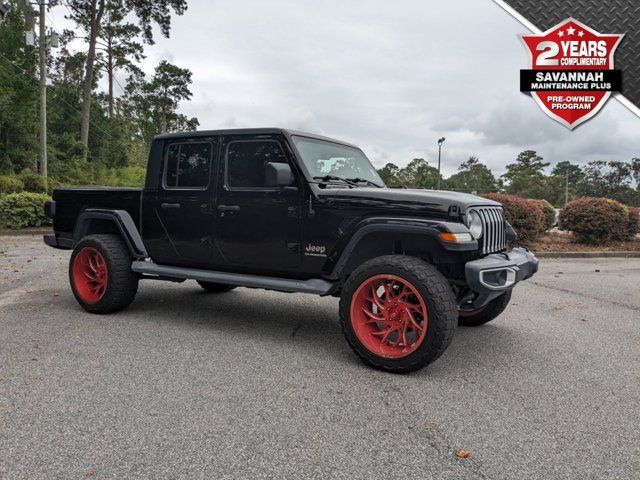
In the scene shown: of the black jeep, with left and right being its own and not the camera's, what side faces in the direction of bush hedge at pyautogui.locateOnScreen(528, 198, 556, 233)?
left

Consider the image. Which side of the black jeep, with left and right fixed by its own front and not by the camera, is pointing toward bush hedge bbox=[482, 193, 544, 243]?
left

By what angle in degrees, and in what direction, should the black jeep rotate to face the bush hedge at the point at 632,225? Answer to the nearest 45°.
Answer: approximately 90° to its left

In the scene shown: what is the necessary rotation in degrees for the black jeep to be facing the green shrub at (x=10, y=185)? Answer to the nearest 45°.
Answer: approximately 180°

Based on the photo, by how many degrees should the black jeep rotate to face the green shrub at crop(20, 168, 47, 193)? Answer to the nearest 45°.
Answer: approximately 180°

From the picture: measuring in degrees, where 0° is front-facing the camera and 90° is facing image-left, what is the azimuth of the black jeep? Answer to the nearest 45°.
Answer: approximately 315°

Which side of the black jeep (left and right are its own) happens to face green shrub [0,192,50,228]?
back

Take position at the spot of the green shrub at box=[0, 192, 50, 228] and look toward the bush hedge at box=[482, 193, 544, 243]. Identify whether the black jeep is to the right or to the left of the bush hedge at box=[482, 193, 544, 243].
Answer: right

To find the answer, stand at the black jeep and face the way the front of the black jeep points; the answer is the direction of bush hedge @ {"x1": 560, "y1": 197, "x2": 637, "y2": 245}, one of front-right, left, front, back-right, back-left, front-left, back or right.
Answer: left
